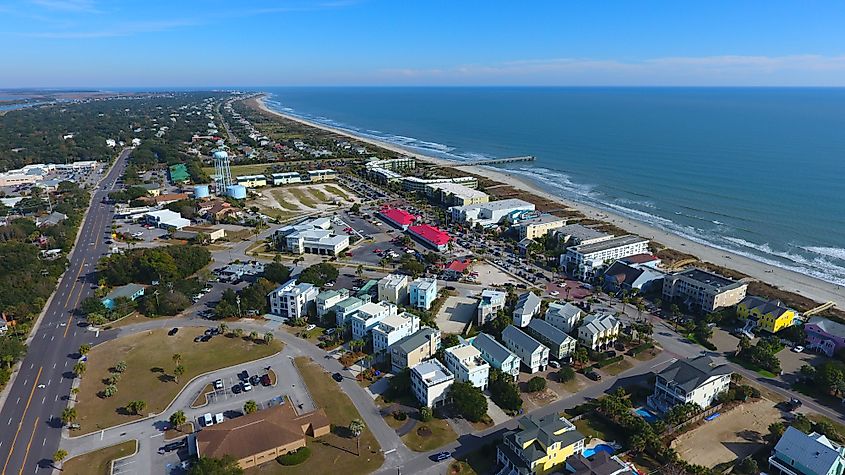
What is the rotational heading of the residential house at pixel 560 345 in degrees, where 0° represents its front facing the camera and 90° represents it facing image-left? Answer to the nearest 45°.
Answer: approximately 315°

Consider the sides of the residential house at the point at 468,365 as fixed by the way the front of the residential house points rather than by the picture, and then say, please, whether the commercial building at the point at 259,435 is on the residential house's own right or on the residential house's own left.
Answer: on the residential house's own right

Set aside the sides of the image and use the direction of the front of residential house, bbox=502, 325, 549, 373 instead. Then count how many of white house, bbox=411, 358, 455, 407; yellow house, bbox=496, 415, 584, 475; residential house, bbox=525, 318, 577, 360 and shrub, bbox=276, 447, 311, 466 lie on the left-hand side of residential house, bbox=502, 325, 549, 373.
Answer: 1

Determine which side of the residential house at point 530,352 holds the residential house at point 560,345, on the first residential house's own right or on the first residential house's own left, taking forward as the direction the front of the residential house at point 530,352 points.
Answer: on the first residential house's own left

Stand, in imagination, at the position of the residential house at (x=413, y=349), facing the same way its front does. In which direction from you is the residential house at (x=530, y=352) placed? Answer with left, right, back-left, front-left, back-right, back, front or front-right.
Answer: back-left

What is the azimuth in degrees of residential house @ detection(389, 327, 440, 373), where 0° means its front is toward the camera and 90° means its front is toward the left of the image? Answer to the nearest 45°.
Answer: approximately 45°

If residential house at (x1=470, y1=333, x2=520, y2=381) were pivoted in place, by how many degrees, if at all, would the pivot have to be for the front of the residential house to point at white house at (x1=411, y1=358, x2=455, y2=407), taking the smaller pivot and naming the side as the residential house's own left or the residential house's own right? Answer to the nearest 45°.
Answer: approximately 90° to the residential house's own right

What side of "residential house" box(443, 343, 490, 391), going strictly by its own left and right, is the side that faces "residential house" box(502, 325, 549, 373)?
left

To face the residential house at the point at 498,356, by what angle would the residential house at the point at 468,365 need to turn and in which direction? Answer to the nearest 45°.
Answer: approximately 90° to its left

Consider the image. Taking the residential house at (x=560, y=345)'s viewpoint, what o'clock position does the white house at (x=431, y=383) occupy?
The white house is roughly at 3 o'clock from the residential house.

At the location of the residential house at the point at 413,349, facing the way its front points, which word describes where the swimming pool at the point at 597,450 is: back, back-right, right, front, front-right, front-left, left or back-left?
left

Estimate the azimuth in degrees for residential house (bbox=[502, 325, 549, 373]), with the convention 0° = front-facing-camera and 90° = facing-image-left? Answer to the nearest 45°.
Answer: approximately 315°
